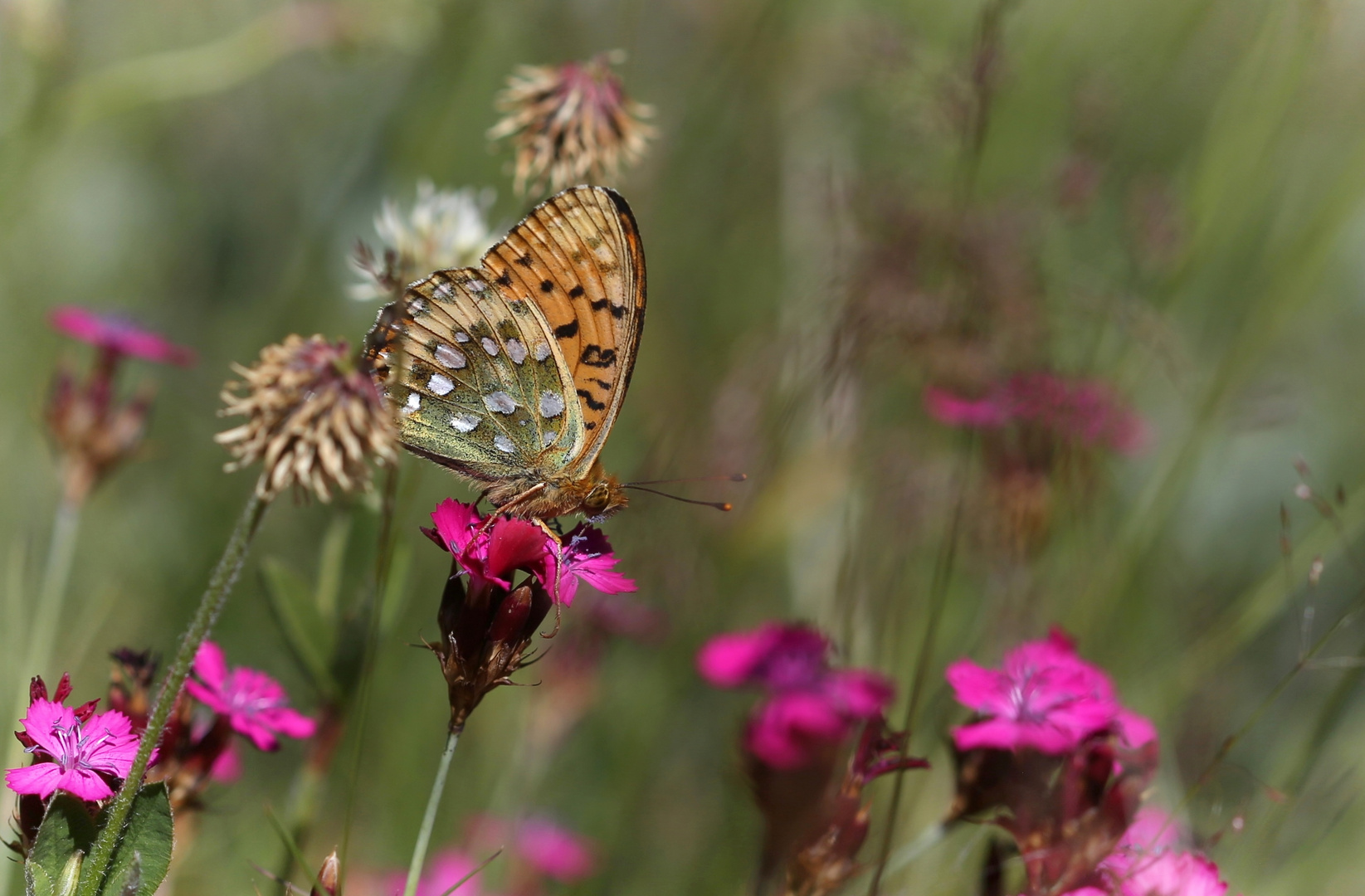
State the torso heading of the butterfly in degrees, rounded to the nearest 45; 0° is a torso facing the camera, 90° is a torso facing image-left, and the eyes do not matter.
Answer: approximately 270°

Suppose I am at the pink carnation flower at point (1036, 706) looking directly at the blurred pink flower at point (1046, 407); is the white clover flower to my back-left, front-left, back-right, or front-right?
front-left

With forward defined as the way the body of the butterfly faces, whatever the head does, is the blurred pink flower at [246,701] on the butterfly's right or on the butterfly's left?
on the butterfly's right

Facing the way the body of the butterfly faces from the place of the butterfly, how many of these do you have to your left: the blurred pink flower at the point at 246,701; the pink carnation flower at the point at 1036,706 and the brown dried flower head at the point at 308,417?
0

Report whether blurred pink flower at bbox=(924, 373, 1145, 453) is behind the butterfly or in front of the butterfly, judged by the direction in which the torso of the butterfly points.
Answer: in front
